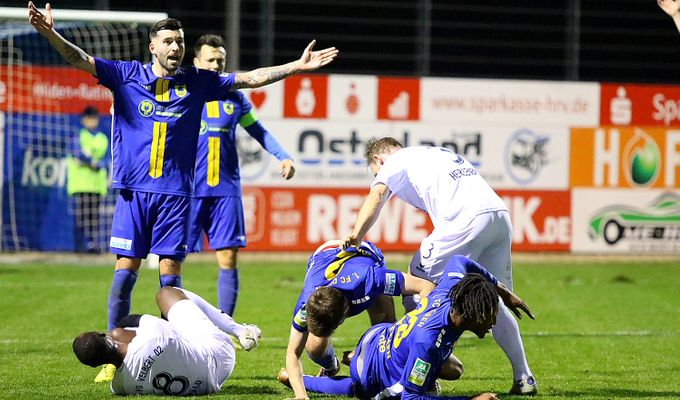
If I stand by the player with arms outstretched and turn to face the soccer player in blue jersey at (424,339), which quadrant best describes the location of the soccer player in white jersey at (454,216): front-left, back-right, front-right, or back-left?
front-left

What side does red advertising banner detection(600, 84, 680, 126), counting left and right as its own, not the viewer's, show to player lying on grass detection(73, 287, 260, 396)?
front

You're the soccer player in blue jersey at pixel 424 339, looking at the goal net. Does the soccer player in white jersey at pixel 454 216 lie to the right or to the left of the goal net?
right

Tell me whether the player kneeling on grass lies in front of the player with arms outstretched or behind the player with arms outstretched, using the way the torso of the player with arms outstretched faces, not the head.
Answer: in front

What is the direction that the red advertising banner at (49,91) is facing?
toward the camera

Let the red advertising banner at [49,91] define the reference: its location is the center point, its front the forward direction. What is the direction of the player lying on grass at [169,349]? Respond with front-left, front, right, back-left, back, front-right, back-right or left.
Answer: front

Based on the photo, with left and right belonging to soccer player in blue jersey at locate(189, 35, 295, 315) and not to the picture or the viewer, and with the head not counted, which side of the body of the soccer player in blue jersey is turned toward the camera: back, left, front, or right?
front

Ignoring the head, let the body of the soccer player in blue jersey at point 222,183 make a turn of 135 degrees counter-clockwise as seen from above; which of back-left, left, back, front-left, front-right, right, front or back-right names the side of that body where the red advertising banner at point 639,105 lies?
front

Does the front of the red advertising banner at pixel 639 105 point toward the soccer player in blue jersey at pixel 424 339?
yes

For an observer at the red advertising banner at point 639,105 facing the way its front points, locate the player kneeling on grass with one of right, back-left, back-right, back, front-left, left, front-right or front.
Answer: front

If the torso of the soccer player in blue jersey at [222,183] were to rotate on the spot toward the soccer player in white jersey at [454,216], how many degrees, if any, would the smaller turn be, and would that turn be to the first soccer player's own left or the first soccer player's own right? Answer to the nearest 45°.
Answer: approximately 45° to the first soccer player's own left

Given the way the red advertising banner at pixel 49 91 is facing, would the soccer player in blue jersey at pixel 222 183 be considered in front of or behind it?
in front
